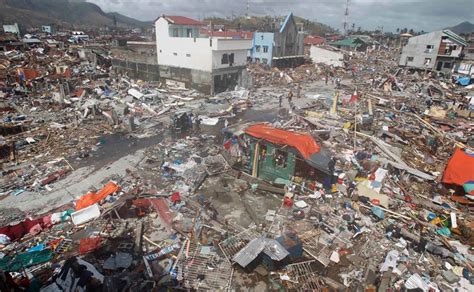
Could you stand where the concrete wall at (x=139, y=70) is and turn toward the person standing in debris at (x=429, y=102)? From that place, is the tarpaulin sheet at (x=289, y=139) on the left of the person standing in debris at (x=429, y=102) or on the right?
right

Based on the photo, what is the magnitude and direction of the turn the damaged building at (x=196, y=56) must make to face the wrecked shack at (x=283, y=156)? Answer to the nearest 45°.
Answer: approximately 45° to its right

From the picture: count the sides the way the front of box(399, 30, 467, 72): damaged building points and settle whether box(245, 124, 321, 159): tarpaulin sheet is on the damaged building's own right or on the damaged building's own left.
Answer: on the damaged building's own right

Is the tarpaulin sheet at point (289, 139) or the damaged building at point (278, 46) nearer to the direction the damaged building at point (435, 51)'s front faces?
the tarpaulin sheet

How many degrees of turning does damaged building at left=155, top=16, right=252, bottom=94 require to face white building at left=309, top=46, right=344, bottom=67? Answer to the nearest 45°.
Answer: approximately 90° to its left

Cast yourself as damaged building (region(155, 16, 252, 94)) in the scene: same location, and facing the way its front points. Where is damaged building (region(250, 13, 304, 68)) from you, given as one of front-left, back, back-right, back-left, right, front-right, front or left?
left

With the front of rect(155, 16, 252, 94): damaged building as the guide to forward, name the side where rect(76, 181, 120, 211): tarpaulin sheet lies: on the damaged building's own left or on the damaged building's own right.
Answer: on the damaged building's own right

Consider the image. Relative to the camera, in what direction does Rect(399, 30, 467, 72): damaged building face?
facing the viewer and to the right of the viewer

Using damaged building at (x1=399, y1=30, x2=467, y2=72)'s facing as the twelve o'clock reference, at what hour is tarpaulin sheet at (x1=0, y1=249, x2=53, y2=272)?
The tarpaulin sheet is roughly at 2 o'clock from the damaged building.

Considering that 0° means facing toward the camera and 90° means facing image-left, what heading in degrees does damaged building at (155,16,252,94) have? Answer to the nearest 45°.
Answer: approximately 315°

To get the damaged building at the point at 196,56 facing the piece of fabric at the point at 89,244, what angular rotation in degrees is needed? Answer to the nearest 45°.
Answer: approximately 45° to its right

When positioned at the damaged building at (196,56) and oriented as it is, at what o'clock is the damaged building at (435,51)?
the damaged building at (435,51) is roughly at 10 o'clock from the damaged building at (196,56).

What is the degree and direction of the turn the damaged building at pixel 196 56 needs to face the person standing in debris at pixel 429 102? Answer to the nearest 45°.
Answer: approximately 45° to its left

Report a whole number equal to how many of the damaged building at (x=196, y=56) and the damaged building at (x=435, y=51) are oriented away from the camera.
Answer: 0

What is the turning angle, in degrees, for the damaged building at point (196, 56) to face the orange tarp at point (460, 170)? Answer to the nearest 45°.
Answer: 0° — it already faces it

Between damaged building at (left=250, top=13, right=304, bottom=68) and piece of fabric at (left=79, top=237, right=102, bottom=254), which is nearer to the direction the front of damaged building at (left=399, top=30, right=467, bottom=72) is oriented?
the piece of fabric
